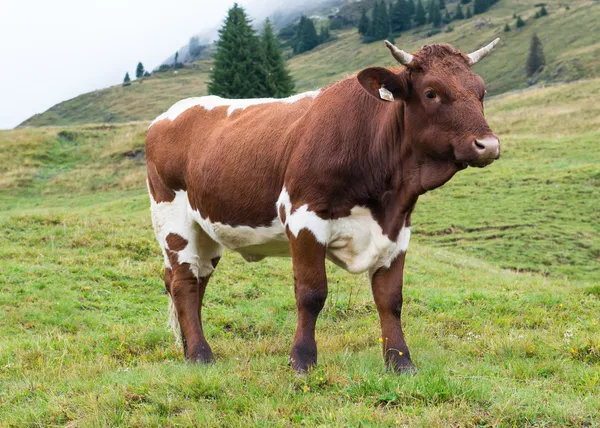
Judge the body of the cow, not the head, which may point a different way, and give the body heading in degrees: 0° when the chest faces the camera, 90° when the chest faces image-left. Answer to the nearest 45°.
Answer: approximately 315°
